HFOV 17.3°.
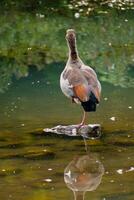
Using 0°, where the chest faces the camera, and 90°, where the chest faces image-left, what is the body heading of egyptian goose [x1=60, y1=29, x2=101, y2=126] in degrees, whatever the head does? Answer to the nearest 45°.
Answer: approximately 135°
